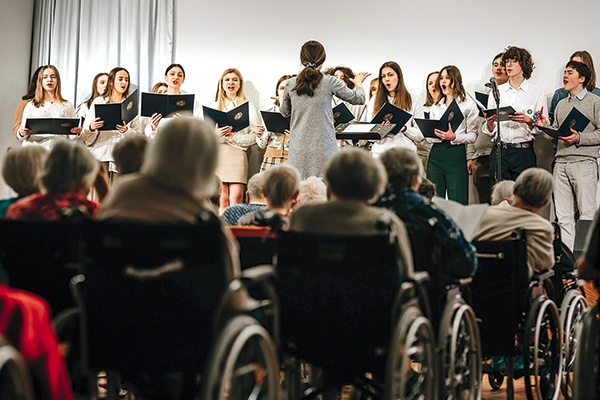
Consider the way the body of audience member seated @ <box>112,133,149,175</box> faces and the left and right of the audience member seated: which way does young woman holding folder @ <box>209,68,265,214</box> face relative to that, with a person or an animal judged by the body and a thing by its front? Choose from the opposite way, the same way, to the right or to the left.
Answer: the opposite way

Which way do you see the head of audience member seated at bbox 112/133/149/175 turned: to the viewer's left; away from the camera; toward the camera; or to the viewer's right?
away from the camera

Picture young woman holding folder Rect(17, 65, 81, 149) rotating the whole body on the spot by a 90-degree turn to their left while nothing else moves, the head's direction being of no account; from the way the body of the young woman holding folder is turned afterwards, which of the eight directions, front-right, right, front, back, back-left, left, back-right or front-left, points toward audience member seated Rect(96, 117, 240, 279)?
right

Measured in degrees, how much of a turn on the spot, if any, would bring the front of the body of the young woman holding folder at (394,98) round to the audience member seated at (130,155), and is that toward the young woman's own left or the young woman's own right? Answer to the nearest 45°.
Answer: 0° — they already face them

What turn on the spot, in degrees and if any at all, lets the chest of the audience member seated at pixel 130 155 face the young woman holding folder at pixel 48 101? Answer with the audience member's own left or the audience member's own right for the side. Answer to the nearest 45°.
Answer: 0° — they already face them

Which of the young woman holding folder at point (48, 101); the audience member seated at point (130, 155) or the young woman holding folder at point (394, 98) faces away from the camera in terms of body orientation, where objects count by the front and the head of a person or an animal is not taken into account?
the audience member seated

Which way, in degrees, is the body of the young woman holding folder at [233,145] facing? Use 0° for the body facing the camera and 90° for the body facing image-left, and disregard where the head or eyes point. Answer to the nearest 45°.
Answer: approximately 0°

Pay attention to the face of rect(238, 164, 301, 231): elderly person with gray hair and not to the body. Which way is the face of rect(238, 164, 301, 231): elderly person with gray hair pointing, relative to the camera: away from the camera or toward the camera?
away from the camera

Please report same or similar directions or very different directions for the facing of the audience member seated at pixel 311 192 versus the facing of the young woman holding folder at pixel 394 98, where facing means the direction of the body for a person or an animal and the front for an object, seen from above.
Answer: very different directions

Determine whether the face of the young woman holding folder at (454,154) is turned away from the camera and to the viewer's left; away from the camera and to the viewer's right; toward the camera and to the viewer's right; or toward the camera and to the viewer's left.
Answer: toward the camera and to the viewer's left

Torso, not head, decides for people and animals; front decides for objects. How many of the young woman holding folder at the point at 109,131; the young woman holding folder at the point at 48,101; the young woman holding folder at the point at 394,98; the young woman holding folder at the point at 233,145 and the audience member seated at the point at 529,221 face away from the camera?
1

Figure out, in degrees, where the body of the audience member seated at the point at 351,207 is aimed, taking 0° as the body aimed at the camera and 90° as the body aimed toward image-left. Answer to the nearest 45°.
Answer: approximately 180°

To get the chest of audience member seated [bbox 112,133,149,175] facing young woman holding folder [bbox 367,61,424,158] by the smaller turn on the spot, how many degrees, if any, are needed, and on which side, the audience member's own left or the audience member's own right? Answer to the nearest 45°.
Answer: approximately 45° to the audience member's own right

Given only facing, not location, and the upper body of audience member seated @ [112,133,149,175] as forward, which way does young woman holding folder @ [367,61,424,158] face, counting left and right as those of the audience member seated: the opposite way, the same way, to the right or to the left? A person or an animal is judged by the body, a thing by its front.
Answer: the opposite way

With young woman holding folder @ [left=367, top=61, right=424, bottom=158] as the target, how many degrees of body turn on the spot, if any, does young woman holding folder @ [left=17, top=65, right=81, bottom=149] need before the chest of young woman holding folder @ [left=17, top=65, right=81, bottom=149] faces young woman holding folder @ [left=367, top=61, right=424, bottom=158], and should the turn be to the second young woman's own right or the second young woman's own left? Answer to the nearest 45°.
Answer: approximately 45° to the second young woman's own left

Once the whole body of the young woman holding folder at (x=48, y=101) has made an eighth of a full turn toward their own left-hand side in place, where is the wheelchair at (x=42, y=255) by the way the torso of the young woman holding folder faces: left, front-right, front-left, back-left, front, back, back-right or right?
front-right

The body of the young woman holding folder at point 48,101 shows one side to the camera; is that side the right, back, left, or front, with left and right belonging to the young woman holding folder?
front

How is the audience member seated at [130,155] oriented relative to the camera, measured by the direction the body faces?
away from the camera

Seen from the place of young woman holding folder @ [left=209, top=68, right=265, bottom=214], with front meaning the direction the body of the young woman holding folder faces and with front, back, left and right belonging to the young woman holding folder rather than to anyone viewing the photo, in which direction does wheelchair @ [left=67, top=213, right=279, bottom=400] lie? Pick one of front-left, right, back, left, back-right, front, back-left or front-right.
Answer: front

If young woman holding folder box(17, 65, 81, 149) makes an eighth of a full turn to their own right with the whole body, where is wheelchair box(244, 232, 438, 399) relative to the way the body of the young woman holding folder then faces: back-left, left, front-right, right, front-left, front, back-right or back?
front-left

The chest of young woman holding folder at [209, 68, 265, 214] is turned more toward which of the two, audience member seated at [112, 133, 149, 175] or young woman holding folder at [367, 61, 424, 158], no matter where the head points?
the audience member seated

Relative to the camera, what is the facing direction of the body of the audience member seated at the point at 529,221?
away from the camera
